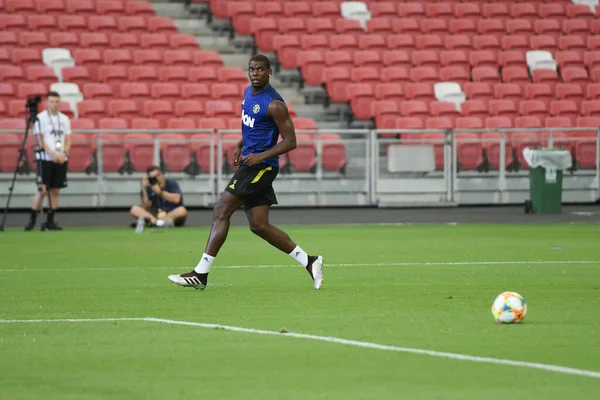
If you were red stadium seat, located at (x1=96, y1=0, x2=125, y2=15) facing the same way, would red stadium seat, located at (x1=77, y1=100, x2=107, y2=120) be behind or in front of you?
in front

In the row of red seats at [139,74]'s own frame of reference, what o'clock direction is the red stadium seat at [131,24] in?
The red stadium seat is roughly at 6 o'clock from the row of red seats.

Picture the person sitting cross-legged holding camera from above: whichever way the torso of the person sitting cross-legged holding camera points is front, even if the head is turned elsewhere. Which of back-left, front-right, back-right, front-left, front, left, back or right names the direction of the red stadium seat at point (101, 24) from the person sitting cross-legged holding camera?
back

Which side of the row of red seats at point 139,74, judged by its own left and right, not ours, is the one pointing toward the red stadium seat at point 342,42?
left

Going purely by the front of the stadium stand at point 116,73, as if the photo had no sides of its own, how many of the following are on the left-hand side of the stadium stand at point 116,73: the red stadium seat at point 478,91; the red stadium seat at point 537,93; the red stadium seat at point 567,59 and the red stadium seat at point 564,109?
4

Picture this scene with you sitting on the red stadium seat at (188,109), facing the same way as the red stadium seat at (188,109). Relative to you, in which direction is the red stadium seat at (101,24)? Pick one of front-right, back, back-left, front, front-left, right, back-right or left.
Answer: back-right

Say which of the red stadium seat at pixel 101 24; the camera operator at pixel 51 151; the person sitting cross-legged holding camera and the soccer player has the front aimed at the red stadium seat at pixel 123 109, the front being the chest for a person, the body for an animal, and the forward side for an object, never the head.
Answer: the red stadium seat at pixel 101 24

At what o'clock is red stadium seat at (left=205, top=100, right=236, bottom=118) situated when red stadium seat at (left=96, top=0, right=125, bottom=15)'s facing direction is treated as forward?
red stadium seat at (left=205, top=100, right=236, bottom=118) is roughly at 11 o'clock from red stadium seat at (left=96, top=0, right=125, bottom=15).
